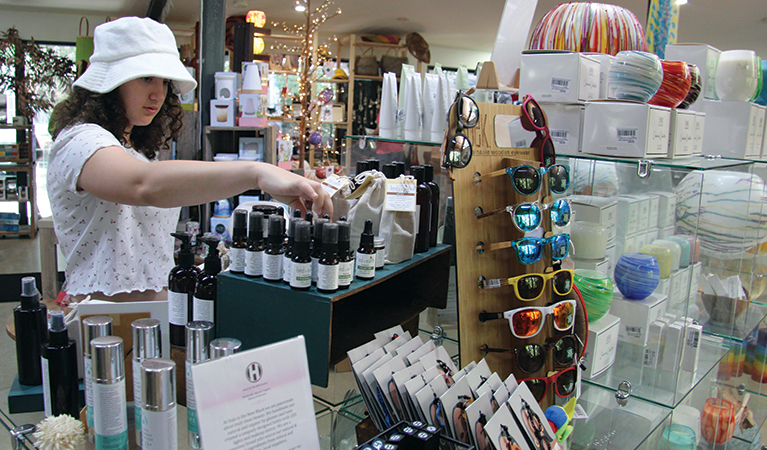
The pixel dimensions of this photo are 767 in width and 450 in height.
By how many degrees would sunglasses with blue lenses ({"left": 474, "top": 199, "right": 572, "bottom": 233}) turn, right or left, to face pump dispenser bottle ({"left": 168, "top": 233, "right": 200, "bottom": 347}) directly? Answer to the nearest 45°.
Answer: approximately 135° to its right

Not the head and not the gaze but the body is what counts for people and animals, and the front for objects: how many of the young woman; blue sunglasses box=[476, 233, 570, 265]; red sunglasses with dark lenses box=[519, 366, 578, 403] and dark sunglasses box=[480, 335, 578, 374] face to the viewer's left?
0

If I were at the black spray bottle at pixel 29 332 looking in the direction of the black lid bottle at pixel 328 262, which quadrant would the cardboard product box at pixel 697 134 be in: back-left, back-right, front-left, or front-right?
front-left

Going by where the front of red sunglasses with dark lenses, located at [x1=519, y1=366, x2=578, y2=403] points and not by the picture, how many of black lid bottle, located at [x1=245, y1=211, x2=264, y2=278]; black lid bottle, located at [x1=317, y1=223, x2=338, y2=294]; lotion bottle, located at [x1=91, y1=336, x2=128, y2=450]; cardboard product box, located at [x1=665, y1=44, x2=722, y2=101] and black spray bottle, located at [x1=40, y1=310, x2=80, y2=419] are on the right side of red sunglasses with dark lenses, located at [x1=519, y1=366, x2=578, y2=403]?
4

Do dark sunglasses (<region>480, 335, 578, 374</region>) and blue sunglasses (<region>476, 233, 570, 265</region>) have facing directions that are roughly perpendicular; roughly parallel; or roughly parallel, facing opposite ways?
roughly parallel

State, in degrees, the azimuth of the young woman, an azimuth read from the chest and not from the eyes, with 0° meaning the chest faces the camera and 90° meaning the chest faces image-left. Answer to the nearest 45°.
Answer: approximately 315°

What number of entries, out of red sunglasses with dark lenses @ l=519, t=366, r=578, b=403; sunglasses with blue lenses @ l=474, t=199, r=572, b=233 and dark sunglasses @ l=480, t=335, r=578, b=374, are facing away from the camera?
0

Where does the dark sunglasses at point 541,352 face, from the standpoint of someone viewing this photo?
facing the viewer and to the right of the viewer

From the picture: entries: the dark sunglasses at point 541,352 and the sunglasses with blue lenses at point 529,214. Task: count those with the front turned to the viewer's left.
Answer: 0

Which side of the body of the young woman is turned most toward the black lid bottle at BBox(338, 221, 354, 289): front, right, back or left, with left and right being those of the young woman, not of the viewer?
front
